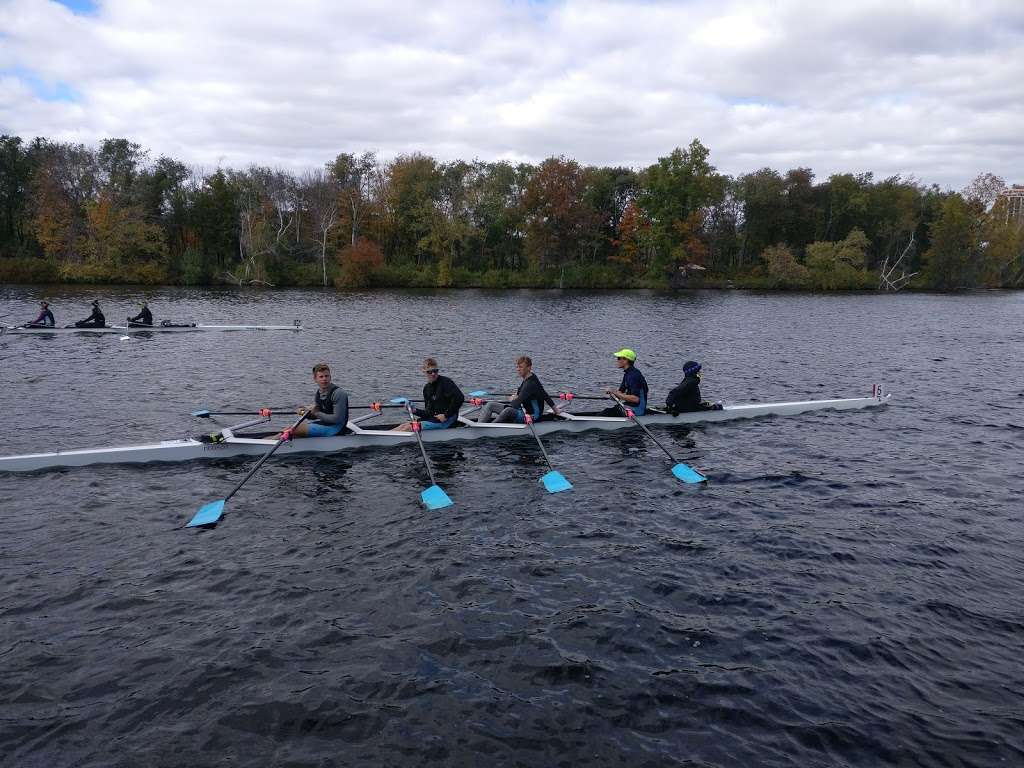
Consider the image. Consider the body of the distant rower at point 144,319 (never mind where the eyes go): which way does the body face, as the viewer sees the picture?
to the viewer's left

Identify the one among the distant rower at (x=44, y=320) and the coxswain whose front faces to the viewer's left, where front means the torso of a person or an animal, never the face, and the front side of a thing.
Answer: the distant rower

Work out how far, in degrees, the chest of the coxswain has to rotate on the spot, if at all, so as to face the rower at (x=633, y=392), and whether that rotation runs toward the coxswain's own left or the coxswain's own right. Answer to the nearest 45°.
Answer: approximately 135° to the coxswain's own right

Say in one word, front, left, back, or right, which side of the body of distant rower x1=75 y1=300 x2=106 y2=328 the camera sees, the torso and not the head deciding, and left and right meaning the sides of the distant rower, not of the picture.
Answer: left

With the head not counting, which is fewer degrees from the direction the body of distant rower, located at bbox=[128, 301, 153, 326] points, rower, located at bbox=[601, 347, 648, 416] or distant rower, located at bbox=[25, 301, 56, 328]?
the distant rower

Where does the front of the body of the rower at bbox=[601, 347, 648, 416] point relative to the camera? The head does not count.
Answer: to the viewer's left

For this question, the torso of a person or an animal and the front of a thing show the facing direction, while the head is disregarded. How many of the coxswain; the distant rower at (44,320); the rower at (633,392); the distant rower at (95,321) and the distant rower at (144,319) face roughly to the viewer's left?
4

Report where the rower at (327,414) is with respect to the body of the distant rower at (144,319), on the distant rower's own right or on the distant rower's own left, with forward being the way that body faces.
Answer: on the distant rower's own left

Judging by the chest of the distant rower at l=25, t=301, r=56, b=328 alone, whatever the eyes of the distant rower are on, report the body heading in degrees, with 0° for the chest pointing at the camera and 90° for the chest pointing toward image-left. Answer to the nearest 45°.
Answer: approximately 90°

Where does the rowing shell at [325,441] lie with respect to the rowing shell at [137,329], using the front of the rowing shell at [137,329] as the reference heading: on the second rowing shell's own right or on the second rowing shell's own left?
on the second rowing shell's own right

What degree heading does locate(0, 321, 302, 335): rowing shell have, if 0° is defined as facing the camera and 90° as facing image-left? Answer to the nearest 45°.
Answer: approximately 270°

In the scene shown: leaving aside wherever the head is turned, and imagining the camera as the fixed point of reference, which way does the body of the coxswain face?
to the viewer's right

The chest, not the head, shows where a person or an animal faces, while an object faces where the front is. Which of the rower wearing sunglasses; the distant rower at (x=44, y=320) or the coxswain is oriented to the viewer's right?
the coxswain

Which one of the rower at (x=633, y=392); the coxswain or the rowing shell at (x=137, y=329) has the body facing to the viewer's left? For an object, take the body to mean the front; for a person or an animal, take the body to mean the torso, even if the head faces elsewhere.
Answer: the rower

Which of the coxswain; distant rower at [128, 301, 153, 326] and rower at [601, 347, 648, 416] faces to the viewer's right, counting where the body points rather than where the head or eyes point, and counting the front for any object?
the coxswain
